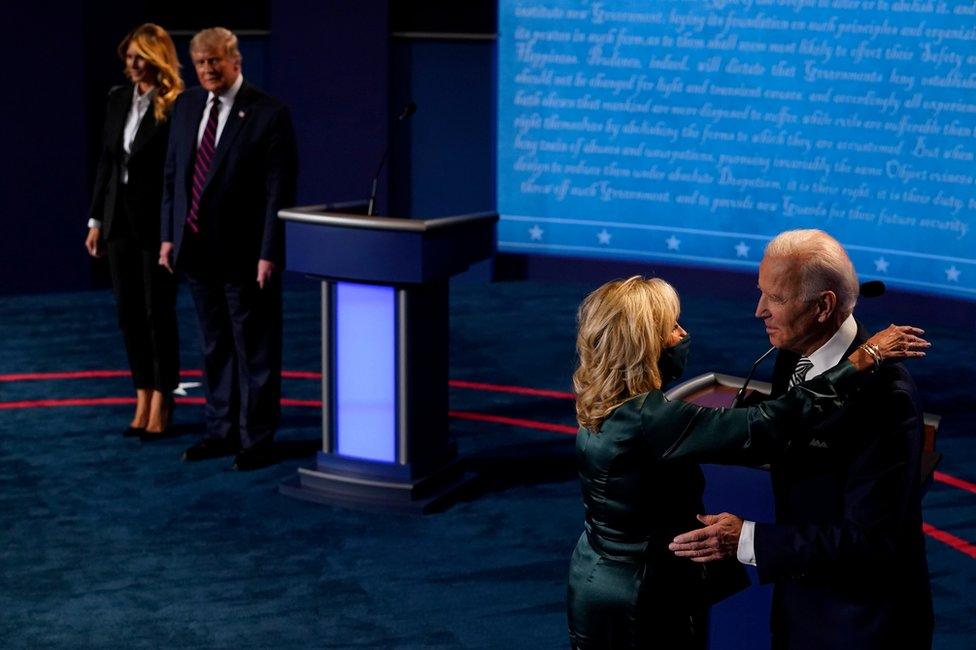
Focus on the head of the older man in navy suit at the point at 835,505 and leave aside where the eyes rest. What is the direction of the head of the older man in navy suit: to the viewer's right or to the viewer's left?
to the viewer's left

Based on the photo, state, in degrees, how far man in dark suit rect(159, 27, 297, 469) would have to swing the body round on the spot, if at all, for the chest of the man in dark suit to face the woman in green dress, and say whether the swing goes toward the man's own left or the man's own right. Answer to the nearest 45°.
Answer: approximately 45° to the man's own left

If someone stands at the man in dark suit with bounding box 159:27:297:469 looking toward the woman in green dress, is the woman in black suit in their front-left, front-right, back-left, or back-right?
back-right

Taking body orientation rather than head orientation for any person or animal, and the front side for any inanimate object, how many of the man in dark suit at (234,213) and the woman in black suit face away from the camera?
0

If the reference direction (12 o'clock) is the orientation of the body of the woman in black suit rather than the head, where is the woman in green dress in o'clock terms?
The woman in green dress is roughly at 10 o'clock from the woman in black suit.

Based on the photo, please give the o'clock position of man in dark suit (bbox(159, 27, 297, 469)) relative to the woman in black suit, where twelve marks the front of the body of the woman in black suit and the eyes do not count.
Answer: The man in dark suit is roughly at 9 o'clock from the woman in black suit.

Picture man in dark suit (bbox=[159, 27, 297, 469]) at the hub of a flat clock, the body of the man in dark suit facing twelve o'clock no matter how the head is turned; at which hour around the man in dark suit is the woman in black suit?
The woman in black suit is roughly at 3 o'clock from the man in dark suit.

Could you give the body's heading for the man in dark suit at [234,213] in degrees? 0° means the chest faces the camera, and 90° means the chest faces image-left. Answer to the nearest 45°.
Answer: approximately 45°

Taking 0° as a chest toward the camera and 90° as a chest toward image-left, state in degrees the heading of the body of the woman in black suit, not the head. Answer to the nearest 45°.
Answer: approximately 45°

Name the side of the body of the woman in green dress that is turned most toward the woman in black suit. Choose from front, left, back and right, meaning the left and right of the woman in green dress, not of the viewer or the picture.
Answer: left

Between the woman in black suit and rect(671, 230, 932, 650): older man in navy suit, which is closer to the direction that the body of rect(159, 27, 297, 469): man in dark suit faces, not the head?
the older man in navy suit

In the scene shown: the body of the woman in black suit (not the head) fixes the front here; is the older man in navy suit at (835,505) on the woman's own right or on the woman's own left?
on the woman's own left
